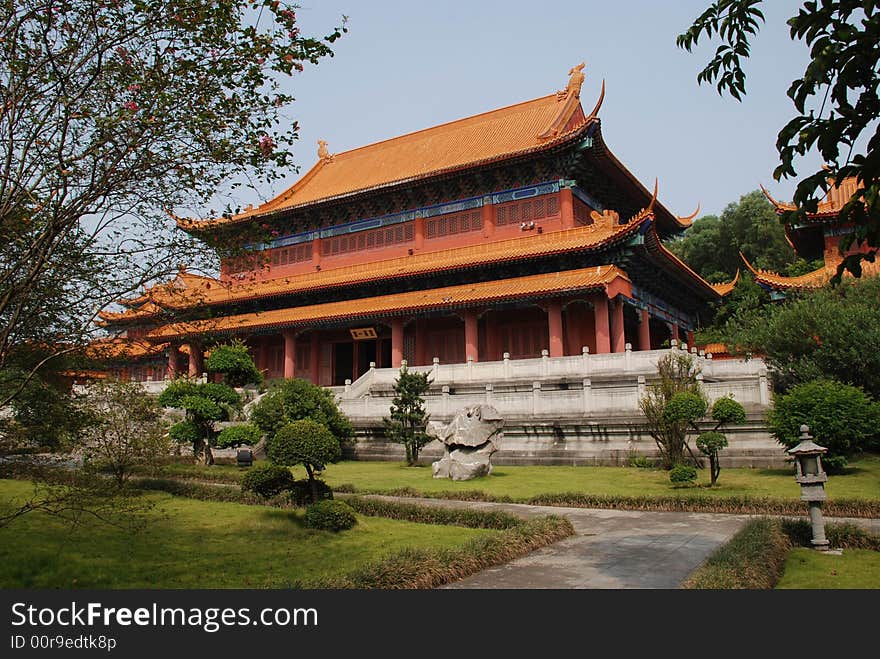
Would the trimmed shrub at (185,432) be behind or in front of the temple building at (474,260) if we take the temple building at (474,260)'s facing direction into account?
in front

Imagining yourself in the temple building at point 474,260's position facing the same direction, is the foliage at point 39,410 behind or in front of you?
in front

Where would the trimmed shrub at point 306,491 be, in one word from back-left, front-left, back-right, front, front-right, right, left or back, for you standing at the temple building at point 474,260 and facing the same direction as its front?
front-left

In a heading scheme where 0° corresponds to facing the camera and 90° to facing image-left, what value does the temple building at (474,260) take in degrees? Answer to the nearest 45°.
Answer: approximately 45°

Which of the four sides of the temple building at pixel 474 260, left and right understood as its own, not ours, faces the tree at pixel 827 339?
left

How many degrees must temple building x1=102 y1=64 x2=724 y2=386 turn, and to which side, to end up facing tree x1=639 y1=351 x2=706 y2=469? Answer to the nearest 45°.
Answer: approximately 45° to its left

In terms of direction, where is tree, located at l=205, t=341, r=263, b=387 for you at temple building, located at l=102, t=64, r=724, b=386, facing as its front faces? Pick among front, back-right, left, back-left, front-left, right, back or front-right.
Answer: front

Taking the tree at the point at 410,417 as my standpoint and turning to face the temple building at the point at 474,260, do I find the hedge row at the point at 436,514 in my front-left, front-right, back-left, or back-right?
back-right

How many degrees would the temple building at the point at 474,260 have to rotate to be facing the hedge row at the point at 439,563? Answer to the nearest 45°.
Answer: approximately 45° to its left

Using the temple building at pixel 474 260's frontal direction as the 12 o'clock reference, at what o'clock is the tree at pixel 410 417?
The tree is roughly at 11 o'clock from the temple building.

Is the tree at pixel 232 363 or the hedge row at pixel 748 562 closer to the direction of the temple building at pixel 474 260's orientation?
the tree

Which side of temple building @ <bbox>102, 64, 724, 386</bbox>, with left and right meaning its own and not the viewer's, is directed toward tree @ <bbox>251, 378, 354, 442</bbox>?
front
